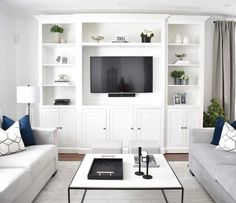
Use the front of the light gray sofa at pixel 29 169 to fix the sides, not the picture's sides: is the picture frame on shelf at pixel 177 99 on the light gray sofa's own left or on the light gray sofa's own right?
on the light gray sofa's own left

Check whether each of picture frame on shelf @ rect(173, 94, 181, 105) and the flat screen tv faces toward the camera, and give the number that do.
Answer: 2

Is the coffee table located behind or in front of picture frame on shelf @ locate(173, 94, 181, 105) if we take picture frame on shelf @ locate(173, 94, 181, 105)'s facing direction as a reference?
in front

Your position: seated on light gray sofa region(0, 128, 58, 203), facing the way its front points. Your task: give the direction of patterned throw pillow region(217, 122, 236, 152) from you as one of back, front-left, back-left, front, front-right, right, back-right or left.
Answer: front-left

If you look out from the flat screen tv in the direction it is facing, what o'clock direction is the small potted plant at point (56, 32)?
The small potted plant is roughly at 3 o'clock from the flat screen tv.

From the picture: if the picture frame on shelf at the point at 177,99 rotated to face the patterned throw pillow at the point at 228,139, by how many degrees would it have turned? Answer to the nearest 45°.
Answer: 0° — it already faces it

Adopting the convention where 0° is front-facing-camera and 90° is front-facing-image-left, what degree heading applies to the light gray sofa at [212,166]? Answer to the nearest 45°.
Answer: approximately 45°

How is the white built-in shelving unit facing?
toward the camera

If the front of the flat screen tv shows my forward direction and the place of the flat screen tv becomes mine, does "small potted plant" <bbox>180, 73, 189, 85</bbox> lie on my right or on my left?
on my left

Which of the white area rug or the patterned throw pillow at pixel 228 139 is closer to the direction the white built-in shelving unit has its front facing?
the white area rug

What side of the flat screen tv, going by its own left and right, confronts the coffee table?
front

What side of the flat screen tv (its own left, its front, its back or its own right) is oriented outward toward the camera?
front

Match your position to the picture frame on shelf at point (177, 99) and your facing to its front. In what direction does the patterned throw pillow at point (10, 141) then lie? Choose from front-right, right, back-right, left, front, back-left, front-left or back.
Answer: front-right

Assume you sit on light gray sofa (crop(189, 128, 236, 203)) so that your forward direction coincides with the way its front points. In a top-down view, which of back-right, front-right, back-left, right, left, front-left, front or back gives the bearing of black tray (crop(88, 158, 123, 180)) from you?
front

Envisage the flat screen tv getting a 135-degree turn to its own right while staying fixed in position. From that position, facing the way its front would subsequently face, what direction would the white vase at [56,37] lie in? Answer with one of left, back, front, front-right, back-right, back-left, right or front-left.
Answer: front-left

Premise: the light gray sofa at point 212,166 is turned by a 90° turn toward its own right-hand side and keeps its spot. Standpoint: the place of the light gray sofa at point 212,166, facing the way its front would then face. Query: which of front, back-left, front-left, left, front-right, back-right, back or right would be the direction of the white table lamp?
front-left

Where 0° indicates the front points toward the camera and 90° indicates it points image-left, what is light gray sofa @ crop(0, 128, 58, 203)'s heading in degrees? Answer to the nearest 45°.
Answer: approximately 315°
